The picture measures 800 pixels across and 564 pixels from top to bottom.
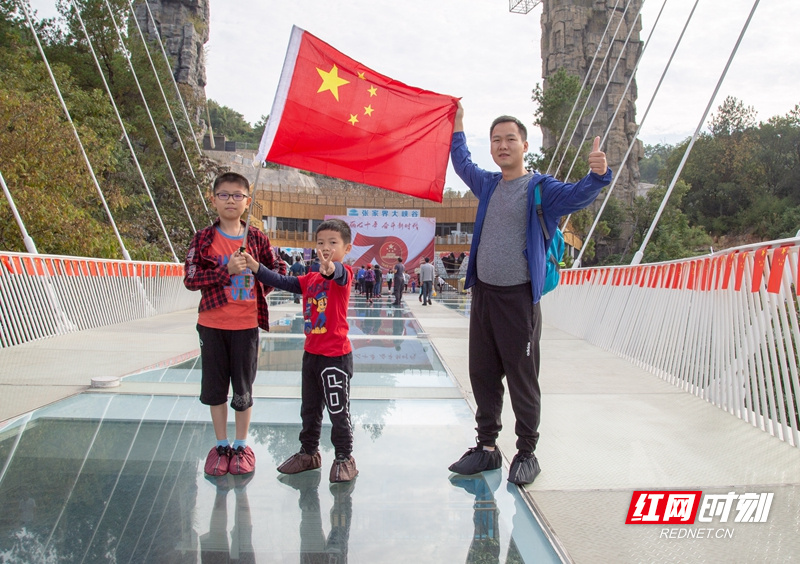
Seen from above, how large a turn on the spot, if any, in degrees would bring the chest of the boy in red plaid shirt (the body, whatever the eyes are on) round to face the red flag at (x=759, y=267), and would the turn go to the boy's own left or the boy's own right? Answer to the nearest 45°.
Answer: approximately 90° to the boy's own left

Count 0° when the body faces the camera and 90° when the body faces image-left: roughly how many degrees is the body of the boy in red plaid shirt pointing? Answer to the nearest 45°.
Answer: approximately 0°

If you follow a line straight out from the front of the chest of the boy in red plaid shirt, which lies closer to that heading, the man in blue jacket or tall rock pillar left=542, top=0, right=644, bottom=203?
the man in blue jacket

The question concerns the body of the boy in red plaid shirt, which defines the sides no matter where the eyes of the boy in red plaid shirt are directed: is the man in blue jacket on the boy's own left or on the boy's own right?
on the boy's own left
